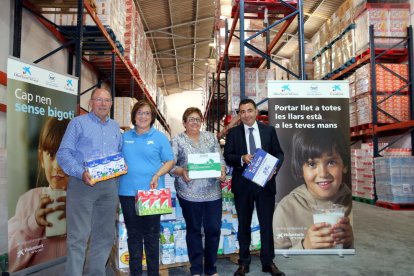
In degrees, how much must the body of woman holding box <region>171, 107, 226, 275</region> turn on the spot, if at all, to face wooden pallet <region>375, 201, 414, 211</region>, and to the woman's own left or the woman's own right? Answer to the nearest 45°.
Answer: approximately 135° to the woman's own left

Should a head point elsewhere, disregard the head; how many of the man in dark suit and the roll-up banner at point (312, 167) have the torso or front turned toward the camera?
2

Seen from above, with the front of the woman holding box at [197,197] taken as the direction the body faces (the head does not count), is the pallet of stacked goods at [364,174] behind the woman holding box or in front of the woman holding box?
behind

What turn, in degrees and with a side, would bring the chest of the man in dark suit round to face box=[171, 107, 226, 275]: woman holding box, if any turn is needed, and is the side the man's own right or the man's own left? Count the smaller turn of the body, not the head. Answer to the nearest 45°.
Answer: approximately 45° to the man's own right

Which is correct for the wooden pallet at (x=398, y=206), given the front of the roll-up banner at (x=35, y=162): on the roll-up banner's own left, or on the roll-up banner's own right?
on the roll-up banner's own left

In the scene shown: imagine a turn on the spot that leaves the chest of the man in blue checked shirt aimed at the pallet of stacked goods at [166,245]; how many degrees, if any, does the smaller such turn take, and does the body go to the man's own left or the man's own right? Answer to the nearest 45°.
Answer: approximately 90° to the man's own left

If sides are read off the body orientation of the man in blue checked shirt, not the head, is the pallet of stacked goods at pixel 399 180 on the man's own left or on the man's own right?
on the man's own left

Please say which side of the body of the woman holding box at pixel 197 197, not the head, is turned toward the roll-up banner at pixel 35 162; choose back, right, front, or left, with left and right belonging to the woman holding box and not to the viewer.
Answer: right
